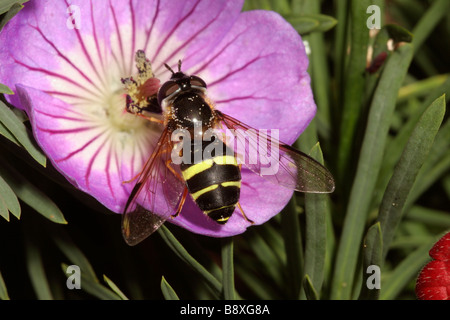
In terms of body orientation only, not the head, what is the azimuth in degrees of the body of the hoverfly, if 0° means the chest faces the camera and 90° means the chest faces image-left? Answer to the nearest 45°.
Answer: approximately 180°
